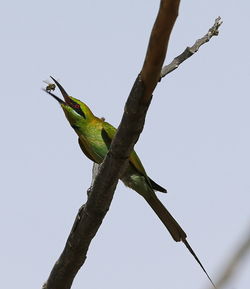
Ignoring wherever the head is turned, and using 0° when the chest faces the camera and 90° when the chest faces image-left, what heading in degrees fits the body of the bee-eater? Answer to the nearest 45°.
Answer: approximately 90°
